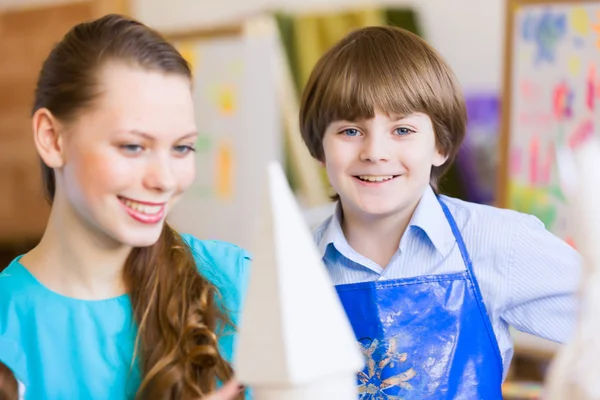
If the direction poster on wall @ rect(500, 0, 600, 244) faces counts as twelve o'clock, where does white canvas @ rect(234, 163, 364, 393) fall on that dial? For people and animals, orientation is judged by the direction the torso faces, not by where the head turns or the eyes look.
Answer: The white canvas is roughly at 12 o'clock from the poster on wall.

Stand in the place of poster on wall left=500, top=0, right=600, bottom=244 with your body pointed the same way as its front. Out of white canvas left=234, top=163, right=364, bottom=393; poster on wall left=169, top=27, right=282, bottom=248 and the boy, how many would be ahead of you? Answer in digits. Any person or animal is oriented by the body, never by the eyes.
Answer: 2

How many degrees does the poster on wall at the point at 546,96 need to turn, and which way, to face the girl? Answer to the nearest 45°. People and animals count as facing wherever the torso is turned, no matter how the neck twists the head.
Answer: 0° — it already faces them

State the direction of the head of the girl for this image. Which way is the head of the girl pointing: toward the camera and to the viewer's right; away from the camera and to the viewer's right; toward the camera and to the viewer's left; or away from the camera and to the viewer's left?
toward the camera and to the viewer's right

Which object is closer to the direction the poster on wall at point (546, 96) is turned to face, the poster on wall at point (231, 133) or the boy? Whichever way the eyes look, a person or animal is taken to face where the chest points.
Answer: the boy
